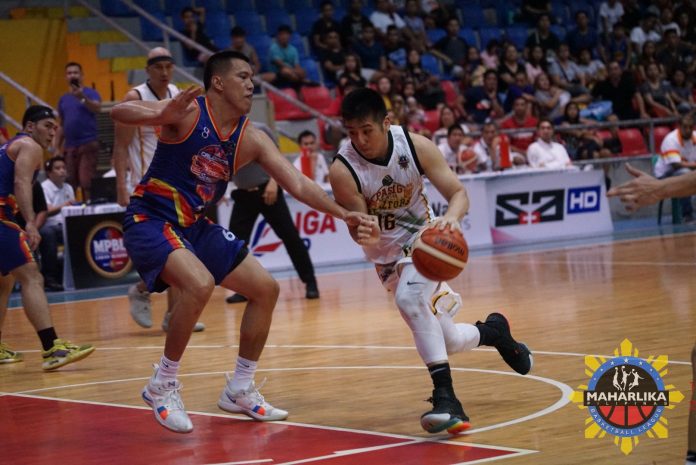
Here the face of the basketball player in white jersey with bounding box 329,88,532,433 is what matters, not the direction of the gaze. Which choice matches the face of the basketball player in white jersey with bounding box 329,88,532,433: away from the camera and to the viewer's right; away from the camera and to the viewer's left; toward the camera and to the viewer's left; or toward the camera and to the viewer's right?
toward the camera and to the viewer's left

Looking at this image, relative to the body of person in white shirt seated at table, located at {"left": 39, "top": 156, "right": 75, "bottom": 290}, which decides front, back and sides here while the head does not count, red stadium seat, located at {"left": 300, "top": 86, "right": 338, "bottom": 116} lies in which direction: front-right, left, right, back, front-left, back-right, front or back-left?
left

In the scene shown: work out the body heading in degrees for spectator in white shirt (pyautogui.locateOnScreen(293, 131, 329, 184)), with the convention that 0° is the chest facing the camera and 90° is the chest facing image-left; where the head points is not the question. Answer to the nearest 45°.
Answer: approximately 0°

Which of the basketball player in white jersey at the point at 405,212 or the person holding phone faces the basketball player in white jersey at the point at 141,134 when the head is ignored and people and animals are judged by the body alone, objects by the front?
the person holding phone

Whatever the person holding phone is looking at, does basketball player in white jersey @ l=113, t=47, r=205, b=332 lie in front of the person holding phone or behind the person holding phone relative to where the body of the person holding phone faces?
in front

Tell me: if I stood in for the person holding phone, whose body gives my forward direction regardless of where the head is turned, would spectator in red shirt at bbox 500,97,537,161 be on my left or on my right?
on my left

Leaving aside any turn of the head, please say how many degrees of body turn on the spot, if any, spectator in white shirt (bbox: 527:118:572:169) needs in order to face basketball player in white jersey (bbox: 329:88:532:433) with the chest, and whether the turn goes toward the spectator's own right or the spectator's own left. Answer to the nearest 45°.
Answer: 0° — they already face them

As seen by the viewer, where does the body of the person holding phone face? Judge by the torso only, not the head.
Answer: toward the camera

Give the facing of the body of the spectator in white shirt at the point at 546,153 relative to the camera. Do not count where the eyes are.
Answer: toward the camera

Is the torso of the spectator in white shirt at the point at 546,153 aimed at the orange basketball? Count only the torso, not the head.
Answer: yes
